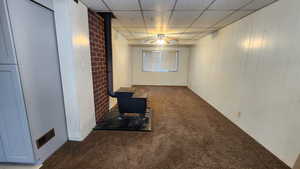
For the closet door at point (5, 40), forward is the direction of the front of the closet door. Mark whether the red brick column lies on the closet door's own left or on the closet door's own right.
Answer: on the closet door's own left

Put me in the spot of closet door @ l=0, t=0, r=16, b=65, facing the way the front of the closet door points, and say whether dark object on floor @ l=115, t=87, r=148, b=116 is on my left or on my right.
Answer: on my left

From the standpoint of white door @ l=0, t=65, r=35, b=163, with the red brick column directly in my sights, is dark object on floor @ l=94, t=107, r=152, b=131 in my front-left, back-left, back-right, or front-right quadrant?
front-right

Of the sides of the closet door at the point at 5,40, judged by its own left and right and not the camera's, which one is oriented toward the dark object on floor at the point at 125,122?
left
